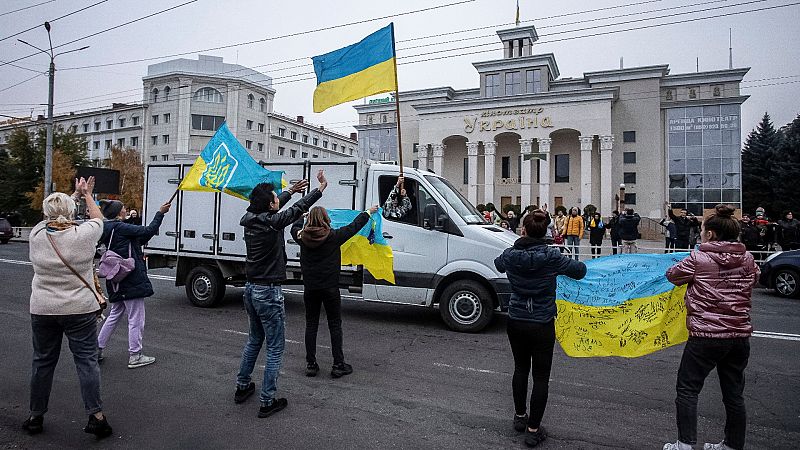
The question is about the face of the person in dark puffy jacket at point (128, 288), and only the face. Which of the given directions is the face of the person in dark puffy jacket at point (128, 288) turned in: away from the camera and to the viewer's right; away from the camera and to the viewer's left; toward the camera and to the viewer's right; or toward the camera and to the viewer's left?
away from the camera and to the viewer's right

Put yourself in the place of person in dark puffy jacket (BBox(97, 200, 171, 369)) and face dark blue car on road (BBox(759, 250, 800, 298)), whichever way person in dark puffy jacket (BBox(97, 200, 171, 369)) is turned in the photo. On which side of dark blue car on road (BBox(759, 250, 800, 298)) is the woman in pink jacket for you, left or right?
right

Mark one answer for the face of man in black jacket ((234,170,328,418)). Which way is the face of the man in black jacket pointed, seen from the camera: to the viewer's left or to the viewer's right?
to the viewer's right

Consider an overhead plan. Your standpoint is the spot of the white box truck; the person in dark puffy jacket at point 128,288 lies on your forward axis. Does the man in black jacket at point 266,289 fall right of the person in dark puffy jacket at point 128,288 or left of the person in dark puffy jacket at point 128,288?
left

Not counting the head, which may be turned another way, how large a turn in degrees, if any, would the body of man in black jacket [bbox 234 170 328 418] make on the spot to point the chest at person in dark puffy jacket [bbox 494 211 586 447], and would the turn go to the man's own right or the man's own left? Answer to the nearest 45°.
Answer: approximately 90° to the man's own right

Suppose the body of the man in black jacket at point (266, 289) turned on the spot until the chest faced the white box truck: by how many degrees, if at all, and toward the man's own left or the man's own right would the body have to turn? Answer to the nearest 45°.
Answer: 0° — they already face it

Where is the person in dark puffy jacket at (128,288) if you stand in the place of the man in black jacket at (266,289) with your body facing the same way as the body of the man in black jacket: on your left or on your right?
on your left

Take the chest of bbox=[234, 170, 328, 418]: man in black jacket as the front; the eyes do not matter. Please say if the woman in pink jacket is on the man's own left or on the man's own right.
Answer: on the man's own right

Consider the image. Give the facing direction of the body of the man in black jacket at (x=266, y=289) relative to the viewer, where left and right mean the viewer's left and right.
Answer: facing away from the viewer and to the right of the viewer

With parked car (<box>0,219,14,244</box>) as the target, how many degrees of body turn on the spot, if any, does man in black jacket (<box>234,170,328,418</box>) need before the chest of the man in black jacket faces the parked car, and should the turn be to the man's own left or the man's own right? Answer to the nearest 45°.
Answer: approximately 90° to the man's own left
